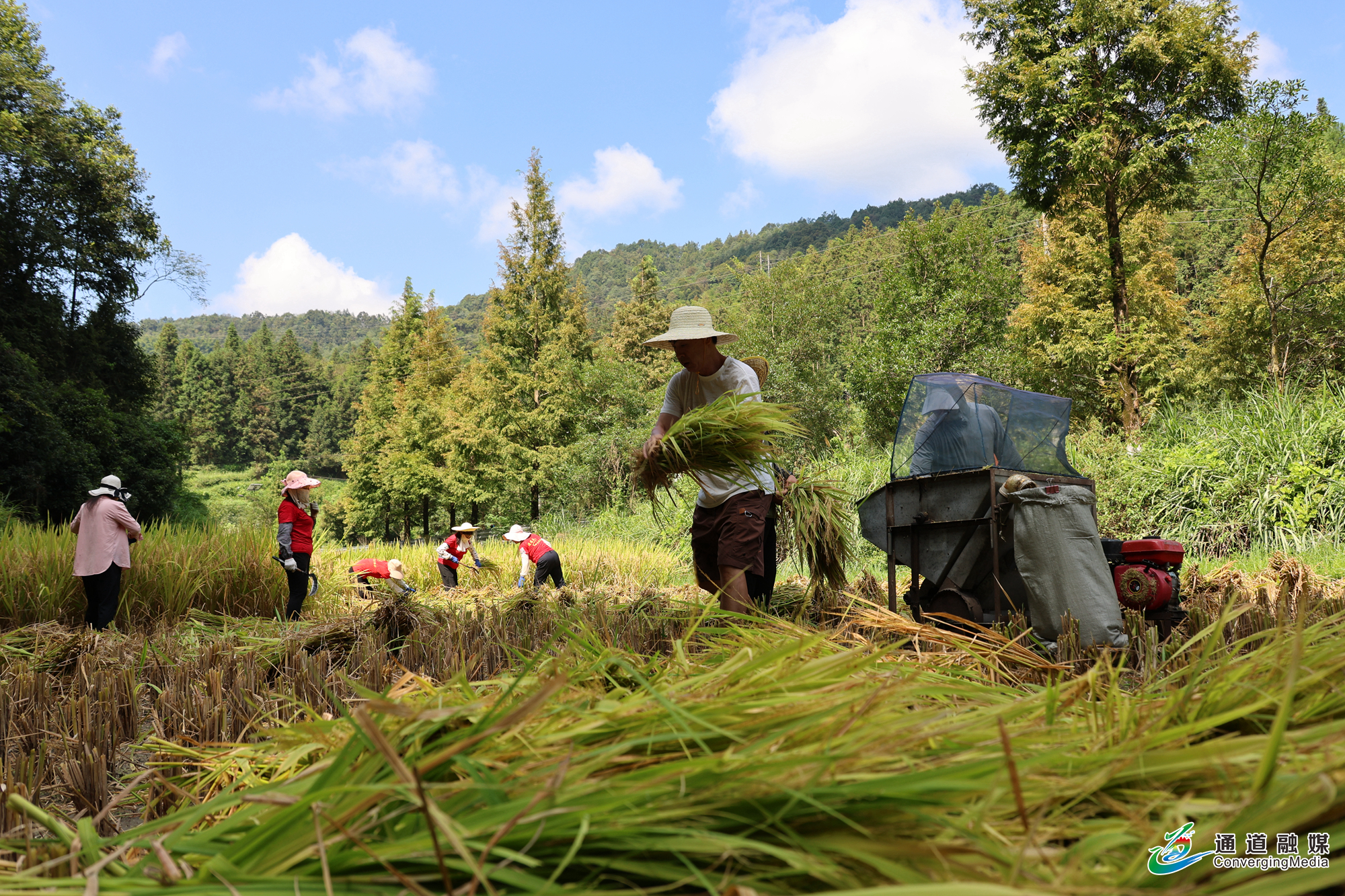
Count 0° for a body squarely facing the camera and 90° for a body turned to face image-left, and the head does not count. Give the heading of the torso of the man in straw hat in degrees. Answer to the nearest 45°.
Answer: approximately 45°

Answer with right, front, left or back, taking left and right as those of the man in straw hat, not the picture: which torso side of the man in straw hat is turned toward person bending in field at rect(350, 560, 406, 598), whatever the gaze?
right

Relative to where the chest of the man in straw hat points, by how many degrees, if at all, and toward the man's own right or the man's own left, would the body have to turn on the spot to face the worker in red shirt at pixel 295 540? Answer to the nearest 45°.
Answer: approximately 90° to the man's own right

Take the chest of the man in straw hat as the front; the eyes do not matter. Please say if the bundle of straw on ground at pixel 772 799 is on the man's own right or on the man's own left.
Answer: on the man's own left

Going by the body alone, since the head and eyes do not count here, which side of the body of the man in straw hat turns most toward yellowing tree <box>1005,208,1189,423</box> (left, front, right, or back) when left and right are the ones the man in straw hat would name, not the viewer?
back
